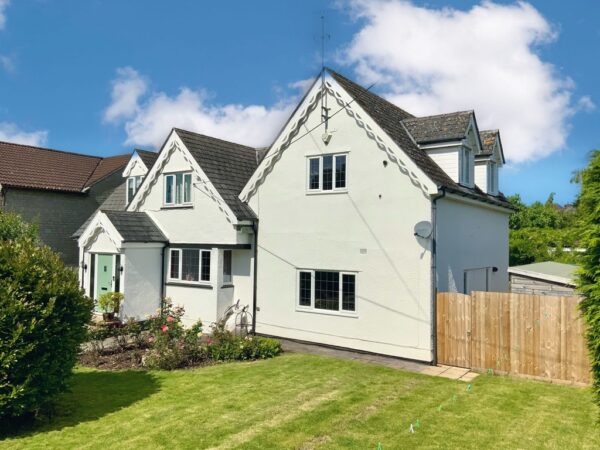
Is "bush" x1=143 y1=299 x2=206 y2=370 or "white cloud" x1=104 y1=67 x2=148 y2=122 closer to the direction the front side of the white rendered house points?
the bush

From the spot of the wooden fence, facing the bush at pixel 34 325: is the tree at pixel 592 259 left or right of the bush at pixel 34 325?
left

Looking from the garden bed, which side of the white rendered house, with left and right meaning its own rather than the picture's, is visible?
front

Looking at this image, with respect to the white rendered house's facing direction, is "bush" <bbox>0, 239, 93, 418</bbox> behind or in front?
in front

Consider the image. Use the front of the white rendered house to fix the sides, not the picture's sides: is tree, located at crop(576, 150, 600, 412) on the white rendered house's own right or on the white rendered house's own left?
on the white rendered house's own left

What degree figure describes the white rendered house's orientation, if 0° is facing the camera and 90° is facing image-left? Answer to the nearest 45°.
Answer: approximately 45°

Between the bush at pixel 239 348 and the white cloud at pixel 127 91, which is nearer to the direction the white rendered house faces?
the bush

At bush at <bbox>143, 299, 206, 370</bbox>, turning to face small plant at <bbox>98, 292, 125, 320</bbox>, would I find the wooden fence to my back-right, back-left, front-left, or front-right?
back-right

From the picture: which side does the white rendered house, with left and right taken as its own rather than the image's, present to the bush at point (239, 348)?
front
